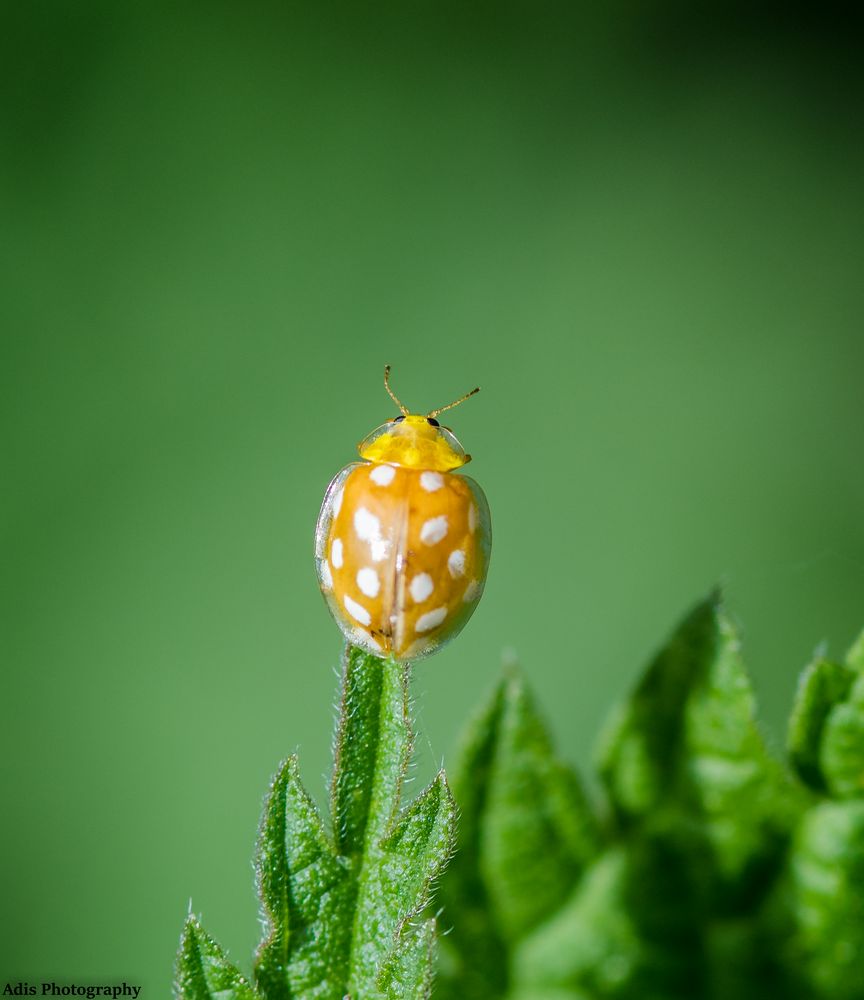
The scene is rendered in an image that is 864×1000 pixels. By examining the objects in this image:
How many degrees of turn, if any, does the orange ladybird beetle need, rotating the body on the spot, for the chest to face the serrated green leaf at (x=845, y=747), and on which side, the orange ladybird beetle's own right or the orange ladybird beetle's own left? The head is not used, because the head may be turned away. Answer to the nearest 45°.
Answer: approximately 90° to the orange ladybird beetle's own right

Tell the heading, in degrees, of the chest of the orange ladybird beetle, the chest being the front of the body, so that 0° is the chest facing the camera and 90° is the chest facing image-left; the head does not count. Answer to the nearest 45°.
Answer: approximately 180°
